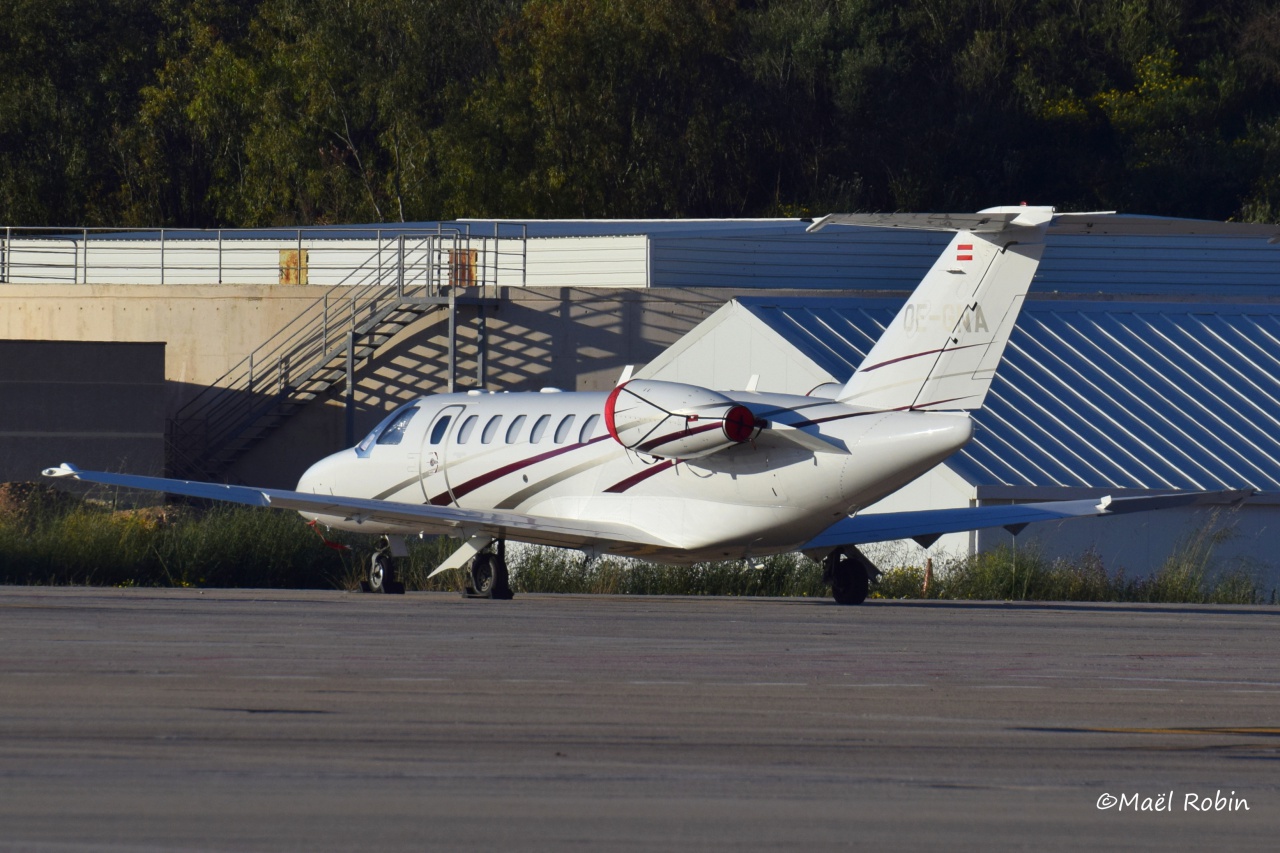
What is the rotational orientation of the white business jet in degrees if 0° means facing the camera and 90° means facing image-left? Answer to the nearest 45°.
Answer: approximately 135°

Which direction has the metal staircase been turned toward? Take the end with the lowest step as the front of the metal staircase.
to the viewer's left

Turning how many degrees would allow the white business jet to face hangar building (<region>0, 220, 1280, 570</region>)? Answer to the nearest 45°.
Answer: approximately 45° to its right

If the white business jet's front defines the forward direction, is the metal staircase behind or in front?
in front

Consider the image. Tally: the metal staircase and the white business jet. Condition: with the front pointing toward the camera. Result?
0
